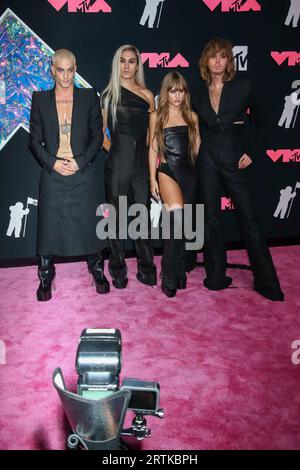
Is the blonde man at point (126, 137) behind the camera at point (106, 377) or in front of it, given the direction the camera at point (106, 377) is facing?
in front

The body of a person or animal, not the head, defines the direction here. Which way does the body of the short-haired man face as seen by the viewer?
toward the camera

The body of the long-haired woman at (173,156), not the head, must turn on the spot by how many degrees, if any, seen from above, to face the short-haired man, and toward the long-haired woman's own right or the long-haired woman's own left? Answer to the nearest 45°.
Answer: approximately 90° to the long-haired woman's own right

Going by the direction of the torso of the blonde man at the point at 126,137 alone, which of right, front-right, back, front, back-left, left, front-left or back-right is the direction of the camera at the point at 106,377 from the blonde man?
front

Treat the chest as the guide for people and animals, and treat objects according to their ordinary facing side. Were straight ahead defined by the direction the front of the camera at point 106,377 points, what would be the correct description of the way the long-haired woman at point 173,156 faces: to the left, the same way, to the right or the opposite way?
the opposite way

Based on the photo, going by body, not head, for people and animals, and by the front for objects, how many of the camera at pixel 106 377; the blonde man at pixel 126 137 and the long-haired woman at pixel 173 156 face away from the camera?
1

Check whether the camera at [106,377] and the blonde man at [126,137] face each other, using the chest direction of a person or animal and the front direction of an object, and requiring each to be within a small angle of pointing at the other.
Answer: yes

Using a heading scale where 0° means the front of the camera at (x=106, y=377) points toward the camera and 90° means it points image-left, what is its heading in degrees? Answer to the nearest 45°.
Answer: approximately 180°

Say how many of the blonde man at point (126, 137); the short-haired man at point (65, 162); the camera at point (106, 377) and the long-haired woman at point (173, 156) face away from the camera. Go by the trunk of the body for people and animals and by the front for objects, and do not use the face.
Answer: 1

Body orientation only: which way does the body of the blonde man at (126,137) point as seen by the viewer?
toward the camera

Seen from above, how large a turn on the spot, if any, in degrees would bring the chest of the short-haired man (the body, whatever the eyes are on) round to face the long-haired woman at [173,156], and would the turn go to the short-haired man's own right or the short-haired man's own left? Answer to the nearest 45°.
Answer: approximately 90° to the short-haired man's own left

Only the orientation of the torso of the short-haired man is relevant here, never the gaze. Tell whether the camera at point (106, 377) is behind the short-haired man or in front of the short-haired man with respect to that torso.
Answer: in front
